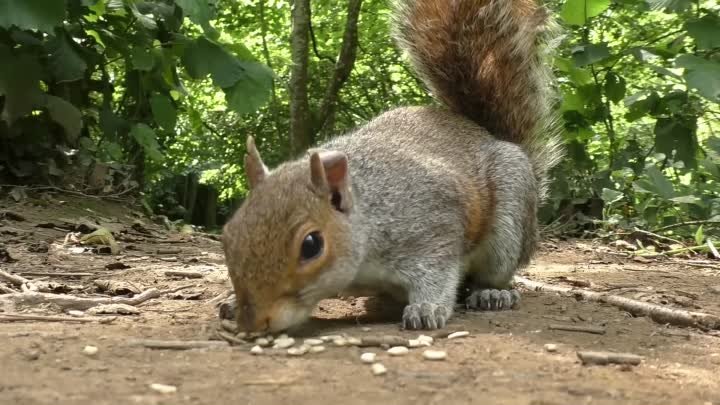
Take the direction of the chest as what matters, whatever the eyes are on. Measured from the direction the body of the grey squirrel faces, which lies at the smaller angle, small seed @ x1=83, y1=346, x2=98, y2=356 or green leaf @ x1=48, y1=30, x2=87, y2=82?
the small seed

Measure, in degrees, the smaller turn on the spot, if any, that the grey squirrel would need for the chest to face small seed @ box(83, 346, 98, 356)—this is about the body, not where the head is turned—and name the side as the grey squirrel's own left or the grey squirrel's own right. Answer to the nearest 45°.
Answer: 0° — it already faces it

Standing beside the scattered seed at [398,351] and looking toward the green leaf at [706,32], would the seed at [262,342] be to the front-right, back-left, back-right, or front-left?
back-left

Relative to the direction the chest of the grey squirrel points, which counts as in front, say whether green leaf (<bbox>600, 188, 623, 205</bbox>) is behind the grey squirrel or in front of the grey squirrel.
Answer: behind

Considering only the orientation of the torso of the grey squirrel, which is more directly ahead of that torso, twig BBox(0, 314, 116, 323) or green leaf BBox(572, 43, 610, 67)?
the twig

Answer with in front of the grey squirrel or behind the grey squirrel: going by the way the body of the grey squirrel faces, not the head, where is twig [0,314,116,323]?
in front

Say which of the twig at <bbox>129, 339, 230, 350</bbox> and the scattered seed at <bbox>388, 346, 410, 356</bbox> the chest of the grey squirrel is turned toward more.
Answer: the twig

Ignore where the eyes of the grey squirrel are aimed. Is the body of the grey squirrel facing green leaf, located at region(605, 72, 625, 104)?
no

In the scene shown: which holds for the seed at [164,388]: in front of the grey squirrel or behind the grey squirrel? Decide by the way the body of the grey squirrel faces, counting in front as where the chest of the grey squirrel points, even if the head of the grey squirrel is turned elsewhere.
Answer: in front

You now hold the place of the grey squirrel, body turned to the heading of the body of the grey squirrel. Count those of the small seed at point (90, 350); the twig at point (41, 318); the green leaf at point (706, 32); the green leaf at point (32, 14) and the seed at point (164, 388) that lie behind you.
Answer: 1

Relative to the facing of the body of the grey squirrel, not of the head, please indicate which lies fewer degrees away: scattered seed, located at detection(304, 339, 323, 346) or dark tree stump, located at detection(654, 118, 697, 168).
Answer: the scattered seed

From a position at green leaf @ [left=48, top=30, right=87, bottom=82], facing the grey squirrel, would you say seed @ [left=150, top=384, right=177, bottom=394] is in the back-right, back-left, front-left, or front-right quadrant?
front-right

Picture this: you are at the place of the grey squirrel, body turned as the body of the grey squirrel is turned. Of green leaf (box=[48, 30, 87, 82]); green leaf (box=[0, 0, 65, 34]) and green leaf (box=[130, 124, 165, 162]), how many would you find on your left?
0

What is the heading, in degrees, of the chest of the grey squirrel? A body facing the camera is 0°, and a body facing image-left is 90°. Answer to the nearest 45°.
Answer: approximately 45°

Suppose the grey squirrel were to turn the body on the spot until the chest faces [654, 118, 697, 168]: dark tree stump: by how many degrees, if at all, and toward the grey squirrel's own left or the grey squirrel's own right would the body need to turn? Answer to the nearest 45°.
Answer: approximately 180°

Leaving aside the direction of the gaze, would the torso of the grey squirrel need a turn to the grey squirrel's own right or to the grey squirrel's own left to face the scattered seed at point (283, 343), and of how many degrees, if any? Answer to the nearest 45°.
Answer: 0° — it already faces it

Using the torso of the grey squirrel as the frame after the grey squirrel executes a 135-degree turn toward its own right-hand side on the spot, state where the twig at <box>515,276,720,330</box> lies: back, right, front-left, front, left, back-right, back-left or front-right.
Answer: right

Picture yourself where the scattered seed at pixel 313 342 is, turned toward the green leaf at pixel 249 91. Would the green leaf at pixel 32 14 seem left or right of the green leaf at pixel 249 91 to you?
left

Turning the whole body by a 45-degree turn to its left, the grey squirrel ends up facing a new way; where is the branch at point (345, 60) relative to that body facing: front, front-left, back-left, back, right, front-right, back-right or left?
back

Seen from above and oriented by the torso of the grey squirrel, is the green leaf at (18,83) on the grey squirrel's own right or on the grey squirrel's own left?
on the grey squirrel's own right

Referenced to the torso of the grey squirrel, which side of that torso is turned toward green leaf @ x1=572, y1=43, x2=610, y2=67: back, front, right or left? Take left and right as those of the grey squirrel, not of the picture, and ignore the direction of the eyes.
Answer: back
